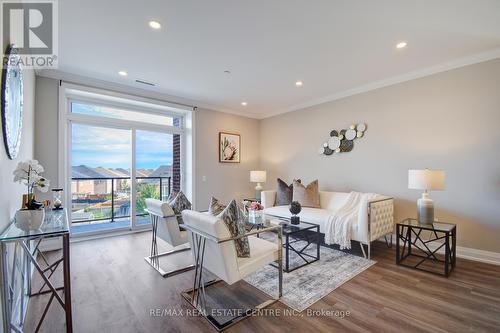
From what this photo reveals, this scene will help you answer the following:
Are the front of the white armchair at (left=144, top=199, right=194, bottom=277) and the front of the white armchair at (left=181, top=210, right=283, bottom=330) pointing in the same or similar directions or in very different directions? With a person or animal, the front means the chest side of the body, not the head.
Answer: same or similar directions

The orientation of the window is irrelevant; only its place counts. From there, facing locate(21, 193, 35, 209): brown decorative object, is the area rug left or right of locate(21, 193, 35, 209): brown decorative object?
left

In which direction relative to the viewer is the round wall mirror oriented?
to the viewer's right

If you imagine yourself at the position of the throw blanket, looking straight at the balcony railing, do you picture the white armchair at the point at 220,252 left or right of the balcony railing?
left

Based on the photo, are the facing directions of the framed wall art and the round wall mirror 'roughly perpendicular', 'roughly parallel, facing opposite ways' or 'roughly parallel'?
roughly perpendicular

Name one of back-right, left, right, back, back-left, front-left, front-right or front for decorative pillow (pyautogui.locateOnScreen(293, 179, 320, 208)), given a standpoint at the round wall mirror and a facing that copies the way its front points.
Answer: front

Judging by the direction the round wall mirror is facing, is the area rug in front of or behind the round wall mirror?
in front

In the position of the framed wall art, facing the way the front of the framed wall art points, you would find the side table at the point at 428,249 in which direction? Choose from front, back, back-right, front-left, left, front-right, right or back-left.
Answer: front

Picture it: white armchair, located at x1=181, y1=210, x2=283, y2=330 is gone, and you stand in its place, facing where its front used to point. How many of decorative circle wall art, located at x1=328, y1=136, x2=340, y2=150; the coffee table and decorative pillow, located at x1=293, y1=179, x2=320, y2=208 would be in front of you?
3

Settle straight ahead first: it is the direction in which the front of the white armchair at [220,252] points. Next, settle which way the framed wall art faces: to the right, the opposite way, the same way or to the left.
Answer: to the right

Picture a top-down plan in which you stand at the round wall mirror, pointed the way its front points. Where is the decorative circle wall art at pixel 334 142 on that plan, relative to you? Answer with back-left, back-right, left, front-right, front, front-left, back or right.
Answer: front

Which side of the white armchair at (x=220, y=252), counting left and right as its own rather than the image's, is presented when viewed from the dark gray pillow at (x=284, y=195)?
front

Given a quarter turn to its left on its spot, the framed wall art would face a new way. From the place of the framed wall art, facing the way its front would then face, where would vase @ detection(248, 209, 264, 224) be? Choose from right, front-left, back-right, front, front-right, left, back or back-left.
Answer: back-right

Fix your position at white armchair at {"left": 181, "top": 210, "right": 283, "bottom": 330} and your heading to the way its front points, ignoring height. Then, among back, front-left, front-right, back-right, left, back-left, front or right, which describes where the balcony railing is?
left

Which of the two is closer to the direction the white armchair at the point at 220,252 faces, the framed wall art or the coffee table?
the coffee table

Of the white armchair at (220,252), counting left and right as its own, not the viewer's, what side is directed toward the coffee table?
front

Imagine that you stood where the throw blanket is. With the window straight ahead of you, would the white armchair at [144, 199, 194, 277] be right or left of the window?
left

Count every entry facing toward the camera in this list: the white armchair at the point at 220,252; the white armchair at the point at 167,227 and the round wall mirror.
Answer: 0

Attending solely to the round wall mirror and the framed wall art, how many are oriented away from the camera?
0

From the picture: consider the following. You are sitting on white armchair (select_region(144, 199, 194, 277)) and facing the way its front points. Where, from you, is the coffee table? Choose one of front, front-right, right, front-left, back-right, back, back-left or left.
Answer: front-right

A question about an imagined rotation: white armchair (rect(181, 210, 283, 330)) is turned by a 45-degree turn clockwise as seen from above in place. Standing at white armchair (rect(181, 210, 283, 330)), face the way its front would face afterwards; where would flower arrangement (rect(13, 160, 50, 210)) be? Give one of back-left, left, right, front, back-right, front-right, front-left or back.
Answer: back

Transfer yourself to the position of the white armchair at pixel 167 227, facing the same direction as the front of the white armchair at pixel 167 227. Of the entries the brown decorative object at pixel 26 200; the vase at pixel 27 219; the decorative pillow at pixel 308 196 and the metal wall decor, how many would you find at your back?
2

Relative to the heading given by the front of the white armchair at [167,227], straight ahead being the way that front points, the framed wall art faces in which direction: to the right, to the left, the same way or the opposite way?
to the right
